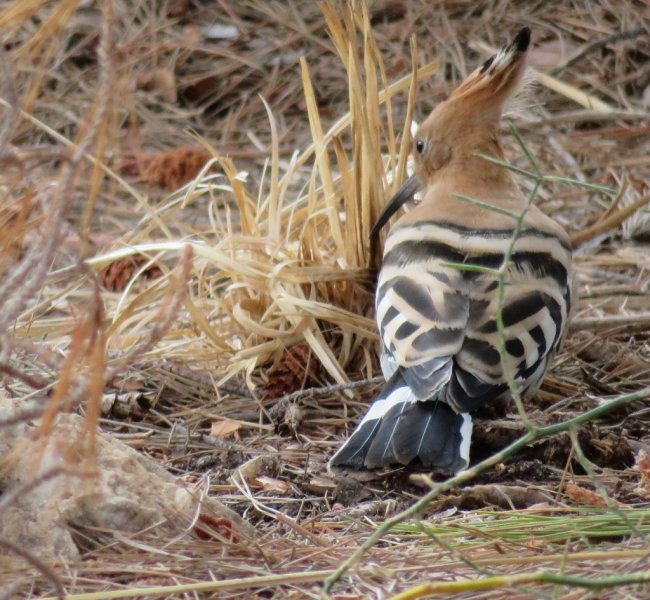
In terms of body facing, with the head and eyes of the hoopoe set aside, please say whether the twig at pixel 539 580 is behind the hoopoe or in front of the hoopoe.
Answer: behind

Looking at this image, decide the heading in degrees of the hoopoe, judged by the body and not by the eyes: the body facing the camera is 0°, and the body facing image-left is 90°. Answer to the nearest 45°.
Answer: approximately 180°

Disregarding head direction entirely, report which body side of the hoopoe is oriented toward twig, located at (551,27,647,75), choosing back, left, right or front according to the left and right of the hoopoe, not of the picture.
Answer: front

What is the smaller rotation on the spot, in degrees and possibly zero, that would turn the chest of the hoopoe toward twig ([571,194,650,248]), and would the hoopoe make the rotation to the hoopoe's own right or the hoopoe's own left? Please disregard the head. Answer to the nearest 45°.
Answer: approximately 45° to the hoopoe's own right
